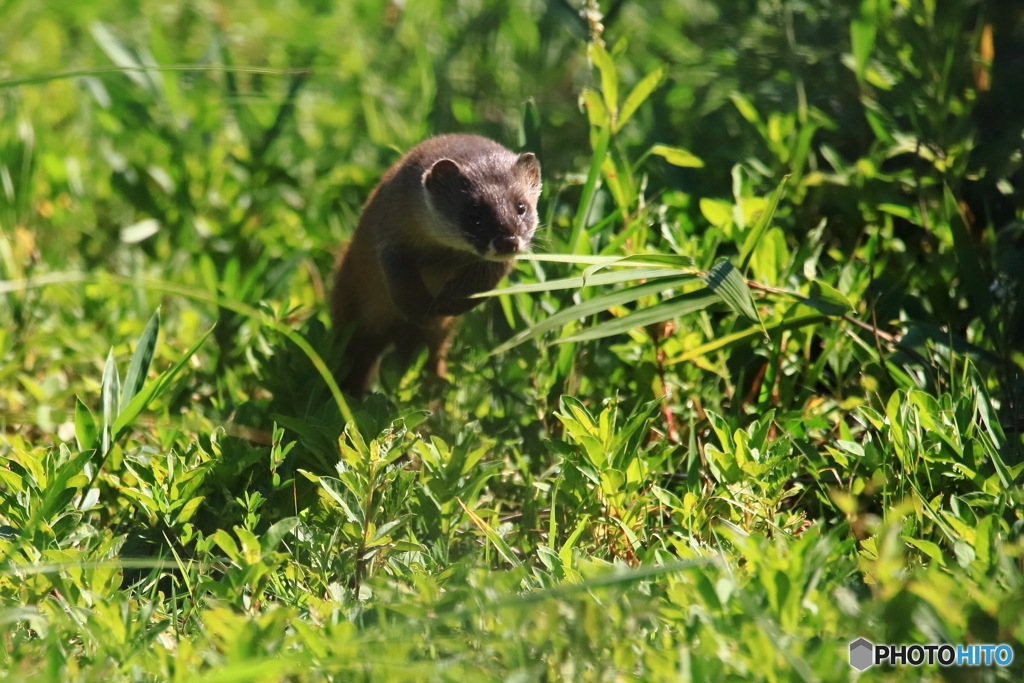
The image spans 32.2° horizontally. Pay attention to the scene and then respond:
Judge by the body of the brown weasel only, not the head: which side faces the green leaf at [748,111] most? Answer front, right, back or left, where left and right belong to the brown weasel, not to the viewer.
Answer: left

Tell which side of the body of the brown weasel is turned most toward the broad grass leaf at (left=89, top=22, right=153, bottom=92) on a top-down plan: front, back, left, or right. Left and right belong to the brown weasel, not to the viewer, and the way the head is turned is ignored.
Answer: back

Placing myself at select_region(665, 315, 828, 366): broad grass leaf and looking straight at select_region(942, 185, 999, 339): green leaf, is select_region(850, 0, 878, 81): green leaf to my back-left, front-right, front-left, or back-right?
front-left

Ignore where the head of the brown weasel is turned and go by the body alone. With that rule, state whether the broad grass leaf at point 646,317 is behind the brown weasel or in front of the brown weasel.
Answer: in front

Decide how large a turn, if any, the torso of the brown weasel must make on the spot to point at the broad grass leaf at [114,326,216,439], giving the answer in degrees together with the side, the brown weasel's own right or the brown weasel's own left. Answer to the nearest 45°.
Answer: approximately 90° to the brown weasel's own right

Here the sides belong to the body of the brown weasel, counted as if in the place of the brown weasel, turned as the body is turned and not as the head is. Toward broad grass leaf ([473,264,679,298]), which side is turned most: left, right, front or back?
front

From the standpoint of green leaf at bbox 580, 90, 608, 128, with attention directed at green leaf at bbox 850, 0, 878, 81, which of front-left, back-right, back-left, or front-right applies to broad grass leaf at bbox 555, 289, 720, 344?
back-right

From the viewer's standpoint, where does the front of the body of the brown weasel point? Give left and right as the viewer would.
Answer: facing the viewer and to the right of the viewer

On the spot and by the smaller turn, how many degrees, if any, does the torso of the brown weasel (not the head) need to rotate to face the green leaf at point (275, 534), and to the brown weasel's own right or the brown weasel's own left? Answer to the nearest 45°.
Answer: approximately 45° to the brown weasel's own right
